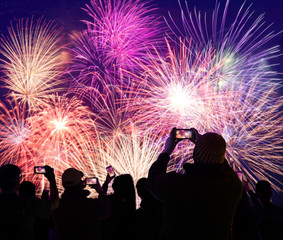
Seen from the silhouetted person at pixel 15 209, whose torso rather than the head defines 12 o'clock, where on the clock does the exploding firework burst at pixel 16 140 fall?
The exploding firework burst is roughly at 12 o'clock from the silhouetted person.

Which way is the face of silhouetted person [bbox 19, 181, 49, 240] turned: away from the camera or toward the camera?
away from the camera

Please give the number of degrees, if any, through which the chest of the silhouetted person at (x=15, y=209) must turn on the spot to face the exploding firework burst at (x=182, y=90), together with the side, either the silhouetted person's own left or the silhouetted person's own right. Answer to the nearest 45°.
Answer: approximately 45° to the silhouetted person's own right

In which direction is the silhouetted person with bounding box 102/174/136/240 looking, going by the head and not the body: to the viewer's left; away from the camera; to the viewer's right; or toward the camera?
away from the camera

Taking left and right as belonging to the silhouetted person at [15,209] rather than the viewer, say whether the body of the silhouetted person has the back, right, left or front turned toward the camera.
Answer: back

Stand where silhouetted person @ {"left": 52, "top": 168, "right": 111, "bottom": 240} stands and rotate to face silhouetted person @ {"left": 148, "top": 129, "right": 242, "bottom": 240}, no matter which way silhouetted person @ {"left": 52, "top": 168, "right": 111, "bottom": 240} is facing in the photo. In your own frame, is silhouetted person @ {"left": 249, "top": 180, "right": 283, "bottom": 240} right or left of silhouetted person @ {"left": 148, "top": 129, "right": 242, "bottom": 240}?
left

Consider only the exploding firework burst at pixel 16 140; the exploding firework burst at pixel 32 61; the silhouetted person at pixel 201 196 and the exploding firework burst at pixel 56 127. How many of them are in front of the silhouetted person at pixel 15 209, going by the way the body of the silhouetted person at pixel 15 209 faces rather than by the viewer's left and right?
3

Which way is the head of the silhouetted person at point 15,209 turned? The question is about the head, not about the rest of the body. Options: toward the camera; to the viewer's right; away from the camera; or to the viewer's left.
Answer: away from the camera

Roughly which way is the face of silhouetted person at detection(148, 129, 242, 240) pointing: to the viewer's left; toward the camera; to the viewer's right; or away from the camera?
away from the camera

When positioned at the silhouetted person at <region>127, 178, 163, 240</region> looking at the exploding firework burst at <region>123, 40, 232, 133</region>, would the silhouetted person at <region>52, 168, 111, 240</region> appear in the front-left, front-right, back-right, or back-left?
back-left

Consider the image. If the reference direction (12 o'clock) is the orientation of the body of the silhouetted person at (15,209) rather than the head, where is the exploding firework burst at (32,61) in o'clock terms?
The exploding firework burst is roughly at 12 o'clock from the silhouetted person.
